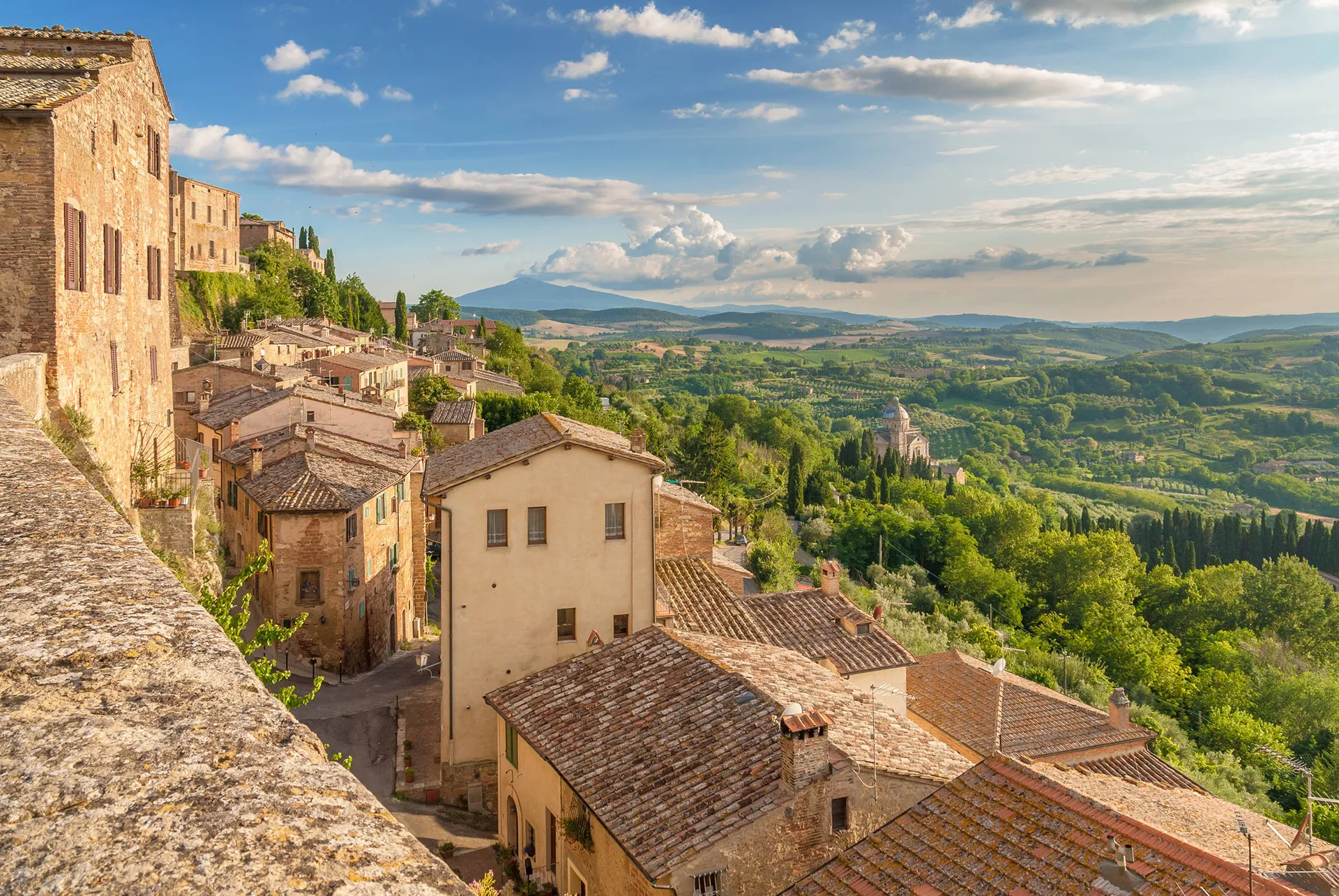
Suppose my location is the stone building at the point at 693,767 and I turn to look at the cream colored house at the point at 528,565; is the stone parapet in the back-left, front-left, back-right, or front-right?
back-left

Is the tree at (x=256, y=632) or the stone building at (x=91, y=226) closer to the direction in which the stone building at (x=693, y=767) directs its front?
the tree

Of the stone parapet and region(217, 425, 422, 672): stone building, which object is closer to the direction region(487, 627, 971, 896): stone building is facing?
the stone parapet

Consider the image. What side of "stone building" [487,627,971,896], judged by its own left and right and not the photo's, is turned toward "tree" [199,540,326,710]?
front

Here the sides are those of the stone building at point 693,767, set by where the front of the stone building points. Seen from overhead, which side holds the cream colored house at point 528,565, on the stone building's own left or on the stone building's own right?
on the stone building's own right

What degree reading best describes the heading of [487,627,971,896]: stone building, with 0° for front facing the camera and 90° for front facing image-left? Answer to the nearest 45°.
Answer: approximately 45°

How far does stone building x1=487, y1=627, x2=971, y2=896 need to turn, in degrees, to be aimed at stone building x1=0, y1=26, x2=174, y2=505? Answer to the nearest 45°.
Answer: approximately 45° to its right

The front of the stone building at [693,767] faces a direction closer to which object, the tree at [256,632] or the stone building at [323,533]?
the tree

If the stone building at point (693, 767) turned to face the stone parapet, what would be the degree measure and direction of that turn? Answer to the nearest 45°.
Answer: approximately 45° to its left

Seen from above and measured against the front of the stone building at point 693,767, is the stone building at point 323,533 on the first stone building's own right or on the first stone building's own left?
on the first stone building's own right
